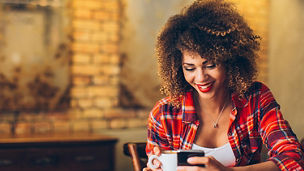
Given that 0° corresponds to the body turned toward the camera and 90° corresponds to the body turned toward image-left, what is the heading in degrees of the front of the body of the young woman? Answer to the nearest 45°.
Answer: approximately 0°

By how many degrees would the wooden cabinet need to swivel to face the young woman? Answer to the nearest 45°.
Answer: approximately 45° to its left

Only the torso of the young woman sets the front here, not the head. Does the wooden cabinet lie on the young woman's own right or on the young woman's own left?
on the young woman's own right

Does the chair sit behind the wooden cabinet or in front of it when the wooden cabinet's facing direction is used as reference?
in front

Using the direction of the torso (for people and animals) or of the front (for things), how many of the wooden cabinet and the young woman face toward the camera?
2
